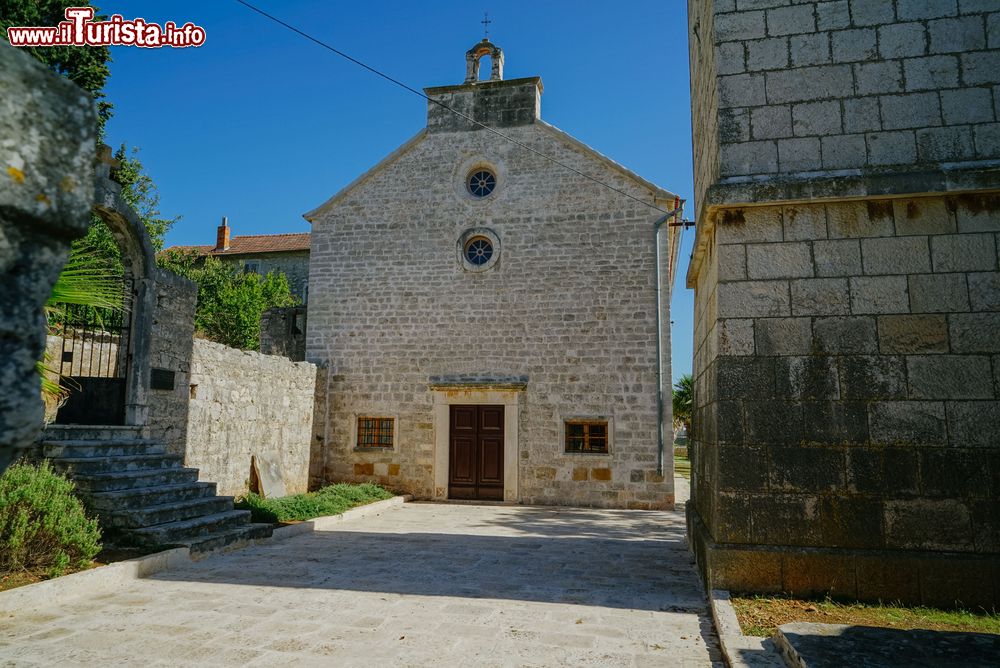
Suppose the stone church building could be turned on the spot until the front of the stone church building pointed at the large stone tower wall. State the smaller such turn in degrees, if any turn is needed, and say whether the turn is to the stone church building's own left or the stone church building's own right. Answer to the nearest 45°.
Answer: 0° — it already faces it

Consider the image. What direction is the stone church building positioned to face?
toward the camera

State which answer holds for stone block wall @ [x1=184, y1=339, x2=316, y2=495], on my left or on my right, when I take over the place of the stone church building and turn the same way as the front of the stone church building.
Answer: on my right

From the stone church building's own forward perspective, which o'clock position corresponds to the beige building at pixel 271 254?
The beige building is roughly at 5 o'clock from the stone church building.

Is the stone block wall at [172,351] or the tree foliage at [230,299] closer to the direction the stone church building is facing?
the stone block wall

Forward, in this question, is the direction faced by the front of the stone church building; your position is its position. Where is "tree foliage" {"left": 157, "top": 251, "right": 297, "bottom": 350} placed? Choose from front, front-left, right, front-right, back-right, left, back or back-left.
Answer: back-right

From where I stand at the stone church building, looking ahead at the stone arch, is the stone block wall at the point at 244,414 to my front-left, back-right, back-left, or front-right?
front-right

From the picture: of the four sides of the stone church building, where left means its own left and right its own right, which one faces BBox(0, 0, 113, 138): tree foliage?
right

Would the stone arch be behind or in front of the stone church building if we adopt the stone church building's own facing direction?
in front

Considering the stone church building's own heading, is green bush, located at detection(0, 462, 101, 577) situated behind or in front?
in front

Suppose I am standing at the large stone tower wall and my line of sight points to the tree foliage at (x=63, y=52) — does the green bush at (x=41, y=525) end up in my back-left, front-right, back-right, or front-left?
front-left

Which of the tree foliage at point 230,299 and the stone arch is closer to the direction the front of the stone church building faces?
the stone arch
